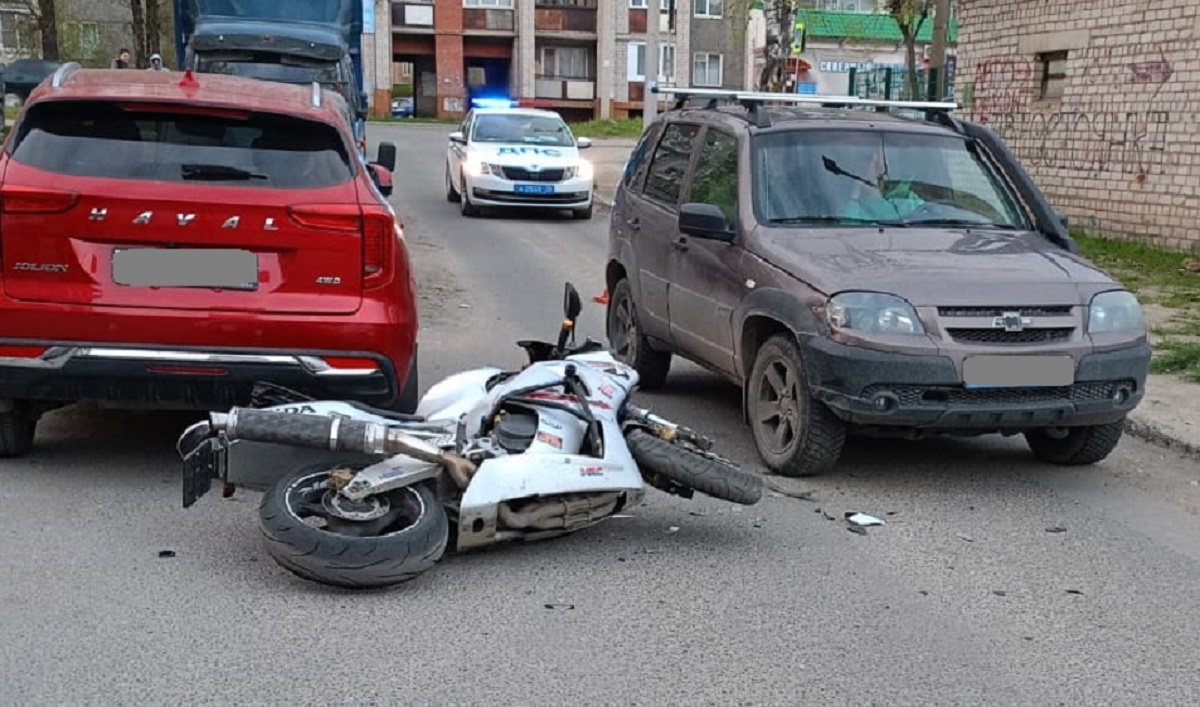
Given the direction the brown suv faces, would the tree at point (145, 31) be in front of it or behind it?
behind

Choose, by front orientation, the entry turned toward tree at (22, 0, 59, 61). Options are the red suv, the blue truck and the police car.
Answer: the red suv

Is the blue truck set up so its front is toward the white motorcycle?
yes

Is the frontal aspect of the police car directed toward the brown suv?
yes

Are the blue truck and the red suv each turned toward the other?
yes

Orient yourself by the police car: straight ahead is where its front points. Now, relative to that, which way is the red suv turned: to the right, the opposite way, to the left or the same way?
the opposite way

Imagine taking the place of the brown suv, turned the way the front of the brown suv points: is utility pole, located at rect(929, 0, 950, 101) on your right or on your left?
on your left

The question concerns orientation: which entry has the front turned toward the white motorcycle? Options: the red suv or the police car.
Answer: the police car

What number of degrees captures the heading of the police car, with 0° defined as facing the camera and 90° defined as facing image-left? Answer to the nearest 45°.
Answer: approximately 0°

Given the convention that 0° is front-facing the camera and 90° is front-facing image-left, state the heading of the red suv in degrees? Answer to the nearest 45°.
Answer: approximately 180°
